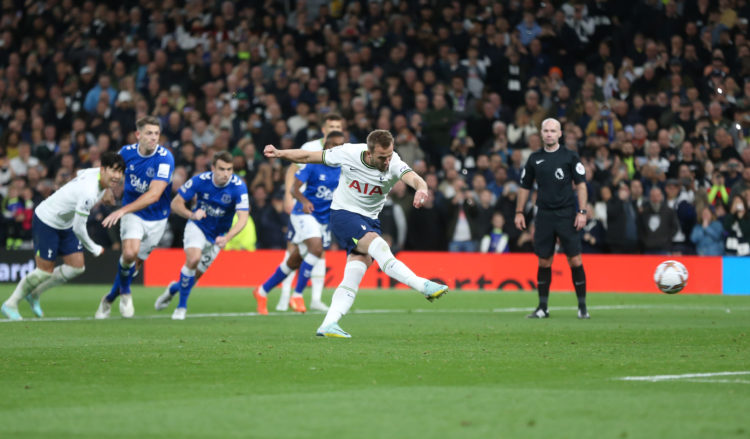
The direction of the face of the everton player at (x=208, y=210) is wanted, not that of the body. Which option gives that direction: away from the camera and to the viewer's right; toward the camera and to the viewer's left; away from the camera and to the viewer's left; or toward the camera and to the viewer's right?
toward the camera and to the viewer's right

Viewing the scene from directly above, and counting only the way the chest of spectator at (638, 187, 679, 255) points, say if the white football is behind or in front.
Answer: in front

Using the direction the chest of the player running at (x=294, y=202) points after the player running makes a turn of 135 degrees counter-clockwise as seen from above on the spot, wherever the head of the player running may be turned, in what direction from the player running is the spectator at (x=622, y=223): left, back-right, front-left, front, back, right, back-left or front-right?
front-right

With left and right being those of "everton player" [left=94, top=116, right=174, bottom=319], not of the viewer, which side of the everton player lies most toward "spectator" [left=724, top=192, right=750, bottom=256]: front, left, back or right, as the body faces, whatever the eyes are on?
left

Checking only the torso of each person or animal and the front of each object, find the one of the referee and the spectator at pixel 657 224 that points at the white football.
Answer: the spectator

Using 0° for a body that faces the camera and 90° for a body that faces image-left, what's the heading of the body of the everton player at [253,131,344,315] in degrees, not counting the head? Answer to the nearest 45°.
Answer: approximately 315°
